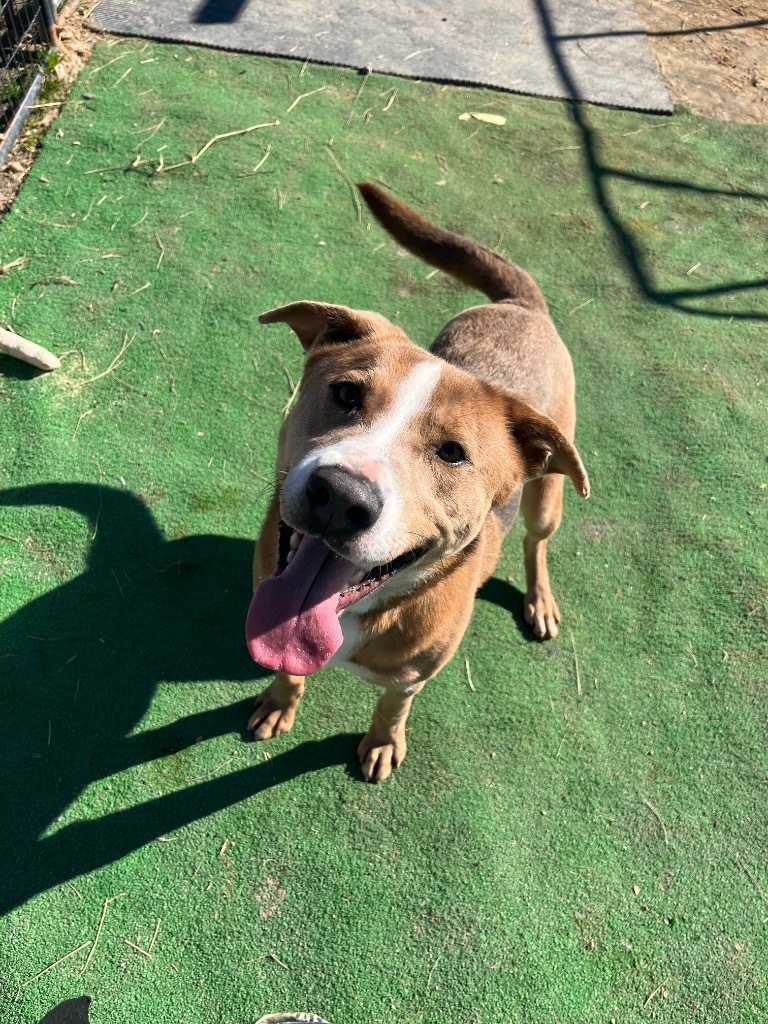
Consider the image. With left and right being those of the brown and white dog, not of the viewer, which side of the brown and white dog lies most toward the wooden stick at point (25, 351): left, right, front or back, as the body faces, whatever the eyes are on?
right

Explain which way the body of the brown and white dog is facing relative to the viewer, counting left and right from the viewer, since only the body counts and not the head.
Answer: facing the viewer and to the left of the viewer

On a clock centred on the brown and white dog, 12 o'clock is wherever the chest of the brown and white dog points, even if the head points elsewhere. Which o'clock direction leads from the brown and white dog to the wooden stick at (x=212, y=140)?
The wooden stick is roughly at 4 o'clock from the brown and white dog.

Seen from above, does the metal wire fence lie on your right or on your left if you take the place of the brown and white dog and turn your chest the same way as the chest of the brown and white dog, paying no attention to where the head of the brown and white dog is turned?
on your right
